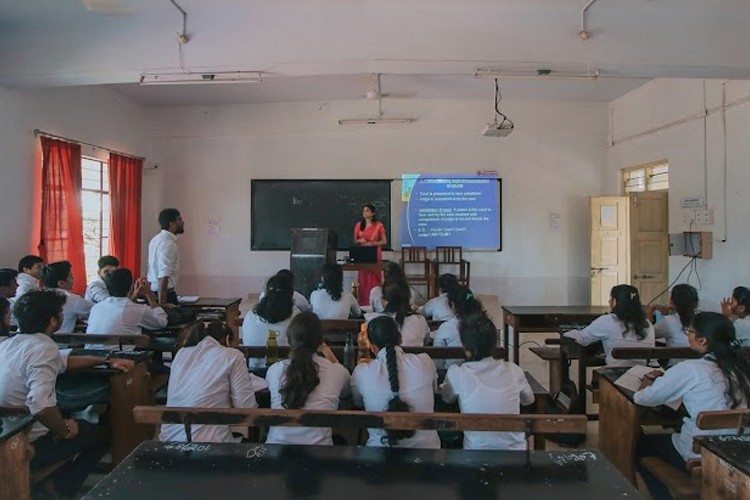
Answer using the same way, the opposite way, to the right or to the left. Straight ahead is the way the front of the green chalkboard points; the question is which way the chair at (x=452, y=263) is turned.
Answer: the same way

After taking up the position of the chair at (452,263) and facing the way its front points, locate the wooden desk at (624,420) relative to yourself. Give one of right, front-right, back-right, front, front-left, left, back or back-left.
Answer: front

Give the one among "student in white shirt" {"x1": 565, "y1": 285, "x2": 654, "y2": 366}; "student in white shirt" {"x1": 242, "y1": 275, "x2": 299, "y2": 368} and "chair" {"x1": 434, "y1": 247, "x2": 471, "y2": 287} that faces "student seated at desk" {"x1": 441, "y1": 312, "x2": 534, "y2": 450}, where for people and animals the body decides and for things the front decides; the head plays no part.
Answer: the chair

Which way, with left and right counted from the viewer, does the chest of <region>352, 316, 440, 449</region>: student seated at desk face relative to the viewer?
facing away from the viewer

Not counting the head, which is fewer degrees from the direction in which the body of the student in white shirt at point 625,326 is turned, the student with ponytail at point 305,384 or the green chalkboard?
the green chalkboard

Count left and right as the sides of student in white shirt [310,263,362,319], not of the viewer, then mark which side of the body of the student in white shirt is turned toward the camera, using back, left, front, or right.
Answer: back

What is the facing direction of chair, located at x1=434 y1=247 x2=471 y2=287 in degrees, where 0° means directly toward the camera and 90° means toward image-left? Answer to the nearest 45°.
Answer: approximately 0°

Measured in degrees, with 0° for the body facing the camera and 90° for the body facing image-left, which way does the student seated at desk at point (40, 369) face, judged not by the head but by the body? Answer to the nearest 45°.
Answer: approximately 225°

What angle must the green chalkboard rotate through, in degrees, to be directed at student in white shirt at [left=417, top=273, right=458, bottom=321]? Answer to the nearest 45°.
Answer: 0° — it already faces them

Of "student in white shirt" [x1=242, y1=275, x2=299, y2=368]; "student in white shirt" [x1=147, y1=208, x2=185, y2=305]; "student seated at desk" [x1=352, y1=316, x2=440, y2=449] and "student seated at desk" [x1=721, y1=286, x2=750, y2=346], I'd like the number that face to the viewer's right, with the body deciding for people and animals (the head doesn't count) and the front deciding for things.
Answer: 1

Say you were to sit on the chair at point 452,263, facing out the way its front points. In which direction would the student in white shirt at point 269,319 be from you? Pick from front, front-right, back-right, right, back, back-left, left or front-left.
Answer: front

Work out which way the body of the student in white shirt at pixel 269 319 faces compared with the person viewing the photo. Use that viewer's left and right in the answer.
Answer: facing away from the viewer

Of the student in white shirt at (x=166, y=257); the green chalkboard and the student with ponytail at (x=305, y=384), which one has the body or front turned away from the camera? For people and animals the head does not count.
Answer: the student with ponytail

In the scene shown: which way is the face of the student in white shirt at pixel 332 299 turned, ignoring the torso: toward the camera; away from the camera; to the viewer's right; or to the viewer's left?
away from the camera

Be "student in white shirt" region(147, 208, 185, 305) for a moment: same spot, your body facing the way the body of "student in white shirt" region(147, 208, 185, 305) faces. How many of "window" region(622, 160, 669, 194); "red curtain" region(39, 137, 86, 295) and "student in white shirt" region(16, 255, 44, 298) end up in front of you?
1

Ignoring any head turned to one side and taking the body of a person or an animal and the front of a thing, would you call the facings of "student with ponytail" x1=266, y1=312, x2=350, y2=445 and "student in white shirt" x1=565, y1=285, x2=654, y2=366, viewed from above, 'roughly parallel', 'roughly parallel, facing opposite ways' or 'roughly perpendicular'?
roughly parallel

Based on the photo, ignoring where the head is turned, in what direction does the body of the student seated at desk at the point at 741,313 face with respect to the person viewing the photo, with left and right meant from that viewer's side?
facing to the left of the viewer

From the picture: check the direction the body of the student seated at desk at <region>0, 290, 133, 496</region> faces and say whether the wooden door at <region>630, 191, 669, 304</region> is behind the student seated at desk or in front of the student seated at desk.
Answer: in front

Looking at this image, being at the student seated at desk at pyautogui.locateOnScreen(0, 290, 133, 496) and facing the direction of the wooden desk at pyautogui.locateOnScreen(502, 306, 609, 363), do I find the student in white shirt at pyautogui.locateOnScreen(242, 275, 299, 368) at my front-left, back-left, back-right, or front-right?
front-left

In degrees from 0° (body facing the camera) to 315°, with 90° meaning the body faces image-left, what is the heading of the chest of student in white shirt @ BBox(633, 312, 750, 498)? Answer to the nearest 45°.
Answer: approximately 135°
